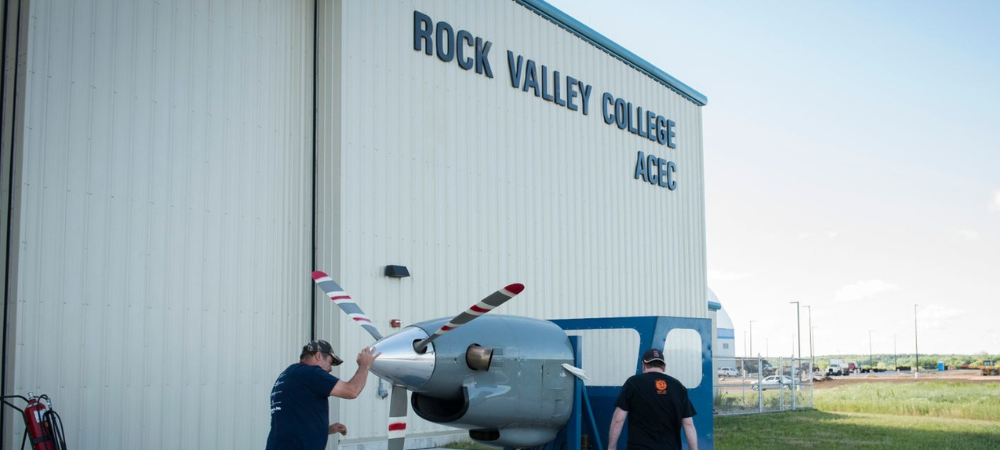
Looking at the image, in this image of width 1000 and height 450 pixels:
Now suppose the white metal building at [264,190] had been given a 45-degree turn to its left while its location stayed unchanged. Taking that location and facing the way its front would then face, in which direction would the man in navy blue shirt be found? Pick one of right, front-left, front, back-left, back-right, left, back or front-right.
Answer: right

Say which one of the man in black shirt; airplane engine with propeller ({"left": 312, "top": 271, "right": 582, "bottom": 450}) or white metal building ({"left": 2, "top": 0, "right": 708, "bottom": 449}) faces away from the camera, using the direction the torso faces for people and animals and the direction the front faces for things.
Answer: the man in black shirt

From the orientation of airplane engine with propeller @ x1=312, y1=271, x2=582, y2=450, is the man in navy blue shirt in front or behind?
in front

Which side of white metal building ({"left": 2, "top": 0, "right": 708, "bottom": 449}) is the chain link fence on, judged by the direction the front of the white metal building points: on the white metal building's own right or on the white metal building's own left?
on the white metal building's own left

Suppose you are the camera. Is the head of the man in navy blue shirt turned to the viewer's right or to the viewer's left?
to the viewer's right

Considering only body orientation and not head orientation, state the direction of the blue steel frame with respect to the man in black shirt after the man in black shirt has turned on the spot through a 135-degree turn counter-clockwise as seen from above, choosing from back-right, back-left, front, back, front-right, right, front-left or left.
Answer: back-right

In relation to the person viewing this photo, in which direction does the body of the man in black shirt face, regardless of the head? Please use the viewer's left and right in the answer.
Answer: facing away from the viewer

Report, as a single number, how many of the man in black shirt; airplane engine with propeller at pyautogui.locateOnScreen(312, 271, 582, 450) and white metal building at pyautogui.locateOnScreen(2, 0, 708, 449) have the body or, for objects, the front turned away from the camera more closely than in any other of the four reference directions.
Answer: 1

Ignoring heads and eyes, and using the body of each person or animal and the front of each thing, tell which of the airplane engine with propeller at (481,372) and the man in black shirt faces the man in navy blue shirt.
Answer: the airplane engine with propeller

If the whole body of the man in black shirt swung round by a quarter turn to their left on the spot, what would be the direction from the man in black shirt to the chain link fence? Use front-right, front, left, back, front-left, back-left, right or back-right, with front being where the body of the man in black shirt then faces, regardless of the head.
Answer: right

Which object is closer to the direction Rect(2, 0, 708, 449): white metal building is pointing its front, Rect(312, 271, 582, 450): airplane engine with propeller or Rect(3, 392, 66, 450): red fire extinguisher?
the airplane engine with propeller

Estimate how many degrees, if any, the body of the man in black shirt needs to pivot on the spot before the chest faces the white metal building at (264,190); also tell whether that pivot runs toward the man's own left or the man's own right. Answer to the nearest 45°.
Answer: approximately 45° to the man's own left

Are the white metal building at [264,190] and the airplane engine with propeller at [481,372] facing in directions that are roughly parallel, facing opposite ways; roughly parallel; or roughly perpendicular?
roughly perpendicular

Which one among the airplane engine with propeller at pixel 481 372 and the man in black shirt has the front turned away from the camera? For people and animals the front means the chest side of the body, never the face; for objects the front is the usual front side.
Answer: the man in black shirt

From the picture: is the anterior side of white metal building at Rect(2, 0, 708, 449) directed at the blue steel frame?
yes

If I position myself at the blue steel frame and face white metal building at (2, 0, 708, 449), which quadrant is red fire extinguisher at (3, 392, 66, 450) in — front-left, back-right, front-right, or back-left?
front-left

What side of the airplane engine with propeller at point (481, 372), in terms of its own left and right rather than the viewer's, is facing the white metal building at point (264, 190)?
right
